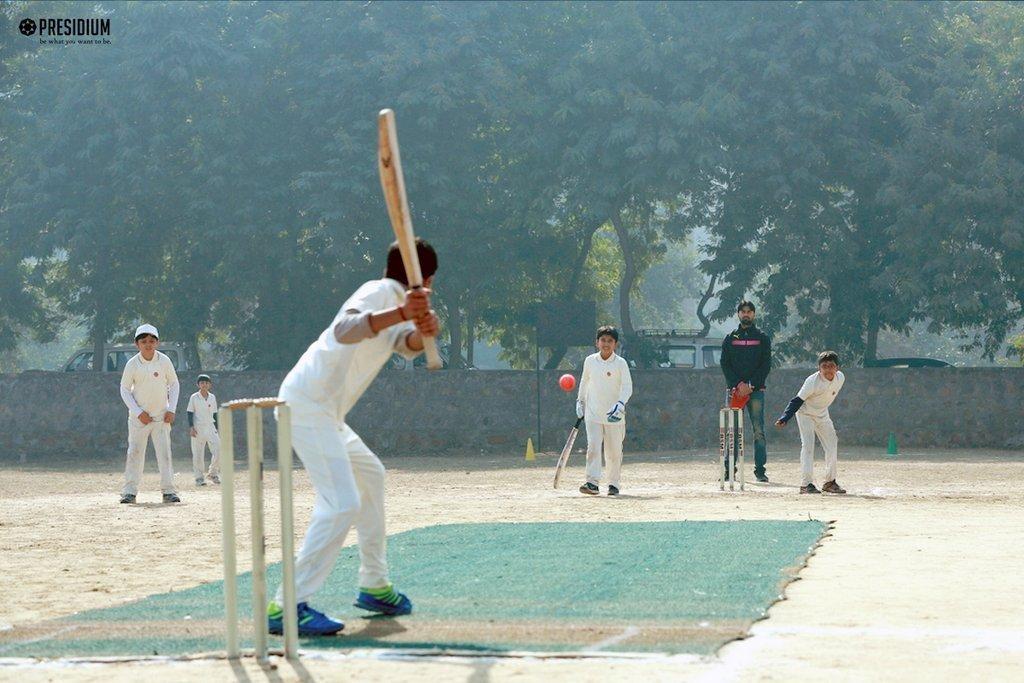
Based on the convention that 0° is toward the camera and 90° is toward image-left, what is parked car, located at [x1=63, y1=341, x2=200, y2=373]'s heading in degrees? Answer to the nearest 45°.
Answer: approximately 90°

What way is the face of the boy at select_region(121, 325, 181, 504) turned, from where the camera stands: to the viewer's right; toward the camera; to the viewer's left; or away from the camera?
toward the camera

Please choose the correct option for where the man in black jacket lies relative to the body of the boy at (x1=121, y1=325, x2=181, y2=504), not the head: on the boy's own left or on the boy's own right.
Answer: on the boy's own left

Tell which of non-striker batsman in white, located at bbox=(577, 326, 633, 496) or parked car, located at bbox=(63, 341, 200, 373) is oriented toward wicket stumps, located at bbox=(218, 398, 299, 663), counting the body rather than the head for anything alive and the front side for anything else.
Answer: the non-striker batsman in white

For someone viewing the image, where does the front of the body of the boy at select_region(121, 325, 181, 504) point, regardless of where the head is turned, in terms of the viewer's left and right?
facing the viewer

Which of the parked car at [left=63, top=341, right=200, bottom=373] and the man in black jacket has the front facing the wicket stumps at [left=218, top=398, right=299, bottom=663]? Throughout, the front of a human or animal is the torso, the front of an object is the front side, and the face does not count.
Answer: the man in black jacket

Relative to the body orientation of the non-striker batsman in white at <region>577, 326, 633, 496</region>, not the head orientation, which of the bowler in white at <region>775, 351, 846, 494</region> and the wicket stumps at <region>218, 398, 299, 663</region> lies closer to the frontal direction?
the wicket stumps

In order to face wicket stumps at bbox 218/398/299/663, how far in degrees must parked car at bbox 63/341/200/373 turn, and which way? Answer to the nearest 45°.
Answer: approximately 90° to its left

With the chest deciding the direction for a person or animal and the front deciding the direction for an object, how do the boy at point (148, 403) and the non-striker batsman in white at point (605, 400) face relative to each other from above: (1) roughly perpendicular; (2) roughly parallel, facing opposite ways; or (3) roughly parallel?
roughly parallel

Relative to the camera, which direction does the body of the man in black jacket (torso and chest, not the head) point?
toward the camera

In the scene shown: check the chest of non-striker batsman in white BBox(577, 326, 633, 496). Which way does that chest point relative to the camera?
toward the camera

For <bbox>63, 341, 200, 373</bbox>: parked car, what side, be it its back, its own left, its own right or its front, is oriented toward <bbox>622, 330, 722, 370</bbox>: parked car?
back

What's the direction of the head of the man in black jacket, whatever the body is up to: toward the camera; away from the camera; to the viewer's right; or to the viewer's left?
toward the camera

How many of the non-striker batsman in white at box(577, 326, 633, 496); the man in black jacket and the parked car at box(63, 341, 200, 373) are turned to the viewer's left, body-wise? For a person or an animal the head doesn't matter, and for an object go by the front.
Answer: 1

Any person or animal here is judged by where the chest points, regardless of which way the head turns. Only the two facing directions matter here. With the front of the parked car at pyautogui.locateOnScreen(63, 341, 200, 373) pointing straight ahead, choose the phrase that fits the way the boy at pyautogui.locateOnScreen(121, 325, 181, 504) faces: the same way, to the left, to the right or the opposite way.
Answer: to the left

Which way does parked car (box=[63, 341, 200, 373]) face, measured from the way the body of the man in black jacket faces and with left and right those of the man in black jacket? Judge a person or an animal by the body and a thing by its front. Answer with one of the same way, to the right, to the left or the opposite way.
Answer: to the right

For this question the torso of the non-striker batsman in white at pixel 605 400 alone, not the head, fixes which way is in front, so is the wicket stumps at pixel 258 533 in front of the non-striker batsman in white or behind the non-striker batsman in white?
in front

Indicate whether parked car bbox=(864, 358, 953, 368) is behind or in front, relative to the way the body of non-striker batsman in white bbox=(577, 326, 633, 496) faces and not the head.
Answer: behind
